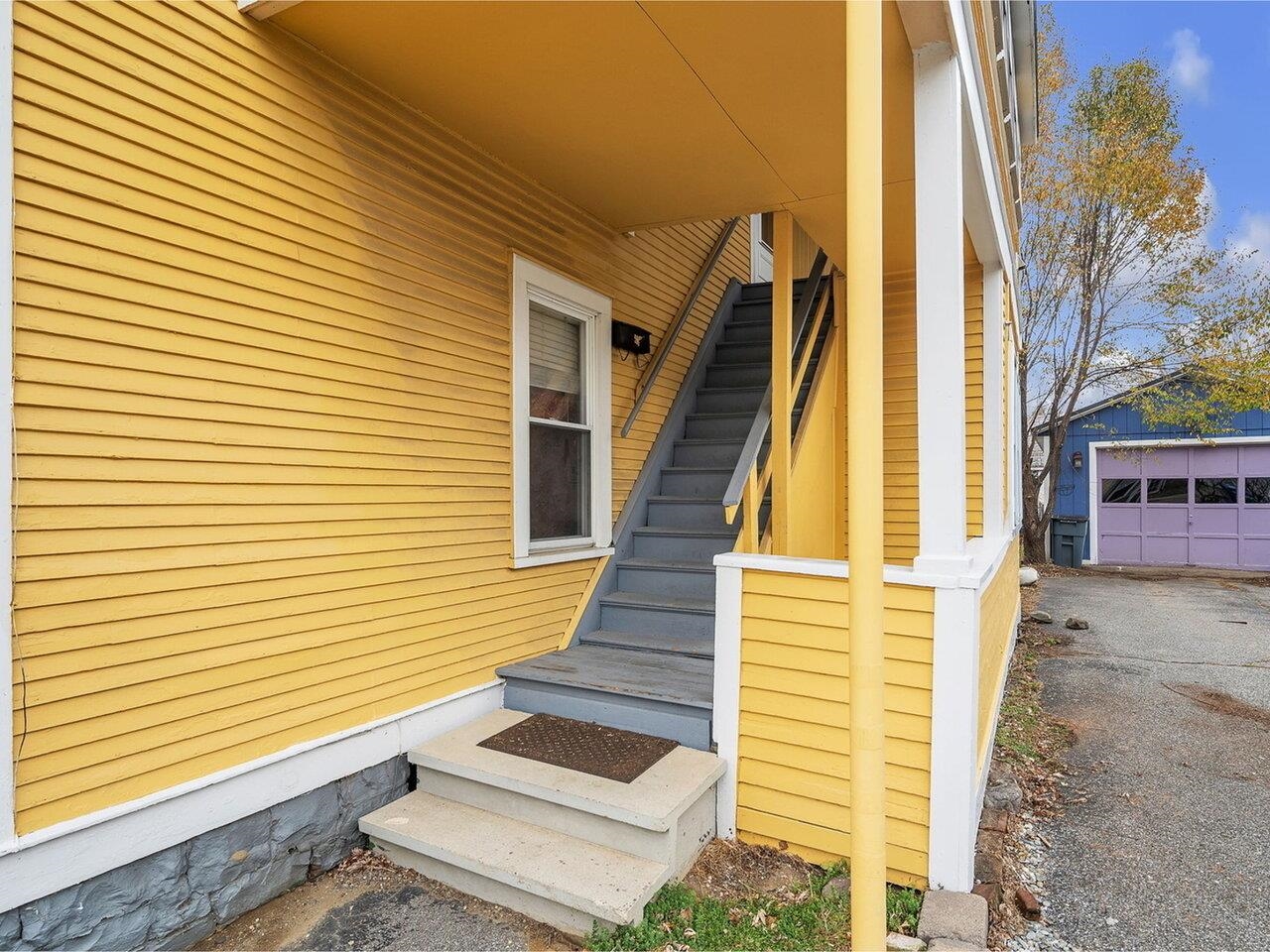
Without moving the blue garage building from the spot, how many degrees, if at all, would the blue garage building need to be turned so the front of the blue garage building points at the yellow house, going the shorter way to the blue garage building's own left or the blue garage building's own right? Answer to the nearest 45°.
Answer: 0° — it already faces it

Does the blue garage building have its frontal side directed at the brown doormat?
yes

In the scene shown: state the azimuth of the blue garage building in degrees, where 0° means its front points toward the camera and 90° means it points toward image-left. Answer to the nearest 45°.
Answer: approximately 0°
